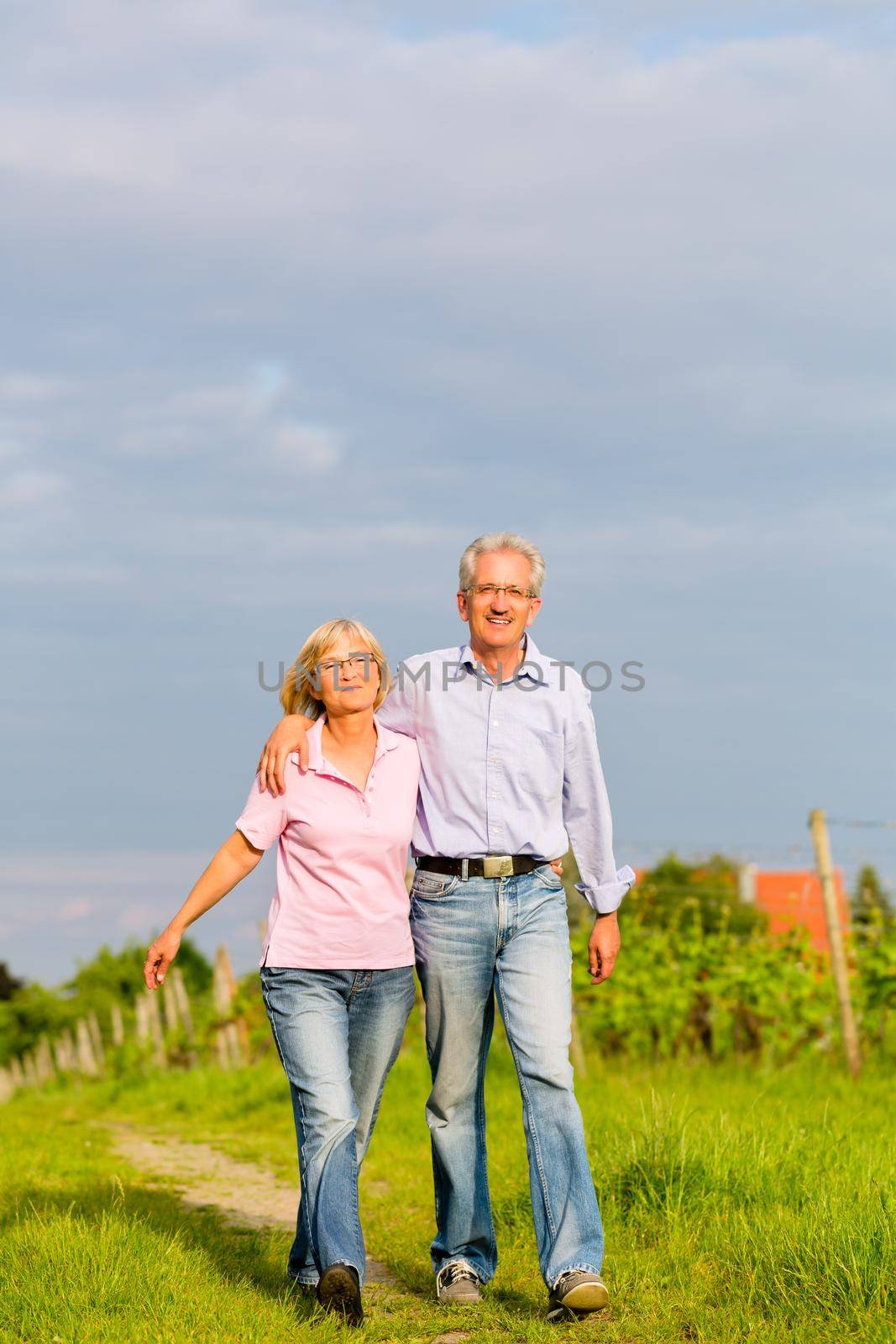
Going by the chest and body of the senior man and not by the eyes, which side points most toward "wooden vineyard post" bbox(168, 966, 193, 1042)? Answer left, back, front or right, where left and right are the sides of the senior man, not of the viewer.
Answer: back

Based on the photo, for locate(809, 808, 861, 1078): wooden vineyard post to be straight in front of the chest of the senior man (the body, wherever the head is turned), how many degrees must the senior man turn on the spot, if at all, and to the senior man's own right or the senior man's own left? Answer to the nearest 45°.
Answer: approximately 135° to the senior man's own left

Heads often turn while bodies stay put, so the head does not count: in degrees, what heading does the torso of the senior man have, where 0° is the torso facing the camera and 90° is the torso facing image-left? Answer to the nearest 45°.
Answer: approximately 0°

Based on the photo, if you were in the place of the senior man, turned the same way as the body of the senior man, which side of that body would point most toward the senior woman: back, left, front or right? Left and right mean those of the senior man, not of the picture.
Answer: right

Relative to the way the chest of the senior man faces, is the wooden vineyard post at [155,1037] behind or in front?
behind

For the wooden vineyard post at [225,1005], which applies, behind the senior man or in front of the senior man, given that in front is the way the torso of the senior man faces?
behind
